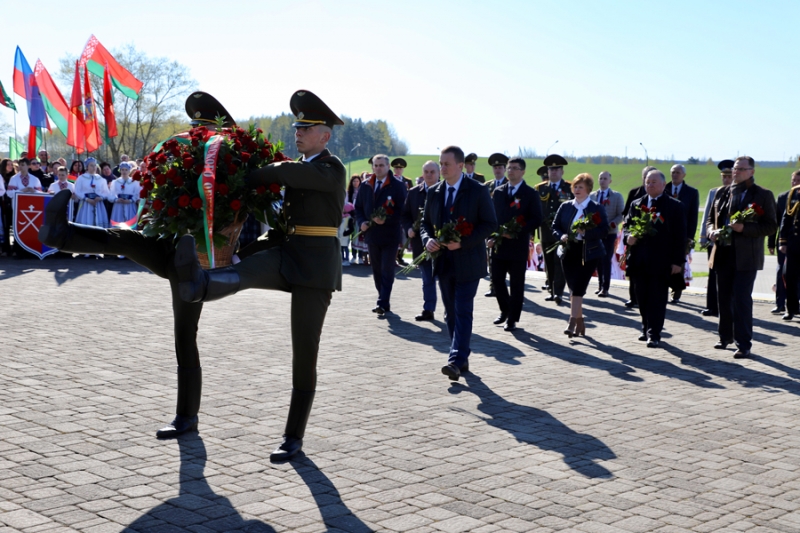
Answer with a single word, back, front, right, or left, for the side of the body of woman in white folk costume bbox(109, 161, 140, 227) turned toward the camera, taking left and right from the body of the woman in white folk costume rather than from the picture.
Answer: front

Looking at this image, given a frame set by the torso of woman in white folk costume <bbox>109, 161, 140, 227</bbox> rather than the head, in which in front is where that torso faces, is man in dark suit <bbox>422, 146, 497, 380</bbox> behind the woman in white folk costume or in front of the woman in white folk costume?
in front

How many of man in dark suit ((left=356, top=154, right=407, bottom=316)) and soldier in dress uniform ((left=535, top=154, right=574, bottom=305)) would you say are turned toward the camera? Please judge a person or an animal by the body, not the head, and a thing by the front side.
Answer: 2

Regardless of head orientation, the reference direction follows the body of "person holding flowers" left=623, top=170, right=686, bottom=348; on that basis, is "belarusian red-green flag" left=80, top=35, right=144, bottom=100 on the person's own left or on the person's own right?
on the person's own right

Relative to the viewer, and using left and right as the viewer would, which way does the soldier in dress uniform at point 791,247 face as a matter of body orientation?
facing the viewer and to the left of the viewer

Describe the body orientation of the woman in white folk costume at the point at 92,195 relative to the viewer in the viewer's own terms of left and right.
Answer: facing the viewer

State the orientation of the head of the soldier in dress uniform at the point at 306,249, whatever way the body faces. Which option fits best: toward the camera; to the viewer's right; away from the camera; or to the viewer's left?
to the viewer's left

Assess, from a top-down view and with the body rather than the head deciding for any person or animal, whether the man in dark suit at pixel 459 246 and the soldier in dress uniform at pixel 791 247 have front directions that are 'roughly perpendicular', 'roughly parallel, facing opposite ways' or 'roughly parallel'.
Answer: roughly parallel

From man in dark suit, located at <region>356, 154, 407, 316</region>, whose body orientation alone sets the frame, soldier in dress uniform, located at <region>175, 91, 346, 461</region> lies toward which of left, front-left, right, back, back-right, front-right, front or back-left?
front

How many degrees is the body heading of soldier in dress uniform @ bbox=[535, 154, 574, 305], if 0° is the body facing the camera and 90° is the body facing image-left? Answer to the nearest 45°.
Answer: approximately 0°

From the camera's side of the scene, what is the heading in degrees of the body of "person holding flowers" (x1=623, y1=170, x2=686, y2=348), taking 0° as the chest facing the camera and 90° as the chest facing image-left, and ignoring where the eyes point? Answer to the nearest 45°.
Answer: approximately 45°

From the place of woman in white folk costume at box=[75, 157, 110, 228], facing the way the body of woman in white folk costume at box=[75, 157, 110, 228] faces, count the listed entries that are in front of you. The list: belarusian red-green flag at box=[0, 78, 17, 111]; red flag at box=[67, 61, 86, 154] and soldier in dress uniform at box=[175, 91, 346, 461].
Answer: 1

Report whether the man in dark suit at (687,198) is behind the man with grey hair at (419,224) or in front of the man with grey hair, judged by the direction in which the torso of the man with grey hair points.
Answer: behind

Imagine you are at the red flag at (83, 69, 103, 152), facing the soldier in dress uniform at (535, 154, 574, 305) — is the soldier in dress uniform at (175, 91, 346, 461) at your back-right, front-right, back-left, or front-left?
front-right

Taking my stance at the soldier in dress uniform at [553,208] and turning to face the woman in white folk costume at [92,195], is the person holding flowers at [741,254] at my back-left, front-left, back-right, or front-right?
back-left

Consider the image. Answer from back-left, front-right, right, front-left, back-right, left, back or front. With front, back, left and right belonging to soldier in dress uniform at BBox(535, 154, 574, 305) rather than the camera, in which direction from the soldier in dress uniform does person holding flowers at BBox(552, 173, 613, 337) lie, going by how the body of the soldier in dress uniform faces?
front
